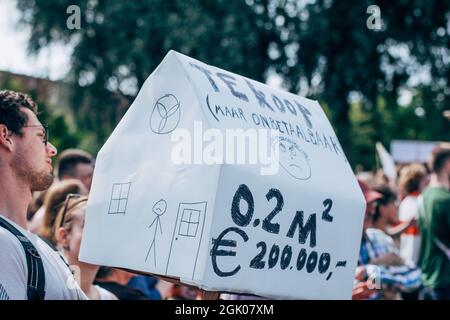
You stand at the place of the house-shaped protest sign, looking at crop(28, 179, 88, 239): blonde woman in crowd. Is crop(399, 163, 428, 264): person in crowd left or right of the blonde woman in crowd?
right

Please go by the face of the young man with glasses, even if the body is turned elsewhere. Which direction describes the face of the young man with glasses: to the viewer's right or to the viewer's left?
to the viewer's right

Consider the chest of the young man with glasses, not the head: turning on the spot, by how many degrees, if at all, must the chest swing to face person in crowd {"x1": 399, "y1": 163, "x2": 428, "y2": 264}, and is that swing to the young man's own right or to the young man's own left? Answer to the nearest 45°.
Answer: approximately 45° to the young man's own left

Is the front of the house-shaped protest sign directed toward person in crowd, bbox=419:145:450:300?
no

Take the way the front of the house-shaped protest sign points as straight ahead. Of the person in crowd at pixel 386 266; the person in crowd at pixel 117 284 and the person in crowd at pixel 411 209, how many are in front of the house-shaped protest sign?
0

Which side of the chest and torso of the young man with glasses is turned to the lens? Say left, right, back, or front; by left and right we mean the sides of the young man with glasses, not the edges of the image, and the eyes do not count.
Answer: right

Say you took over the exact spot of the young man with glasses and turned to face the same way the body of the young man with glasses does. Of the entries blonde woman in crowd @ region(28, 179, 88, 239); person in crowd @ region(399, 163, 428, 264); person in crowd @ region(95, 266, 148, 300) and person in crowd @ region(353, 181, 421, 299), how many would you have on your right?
0

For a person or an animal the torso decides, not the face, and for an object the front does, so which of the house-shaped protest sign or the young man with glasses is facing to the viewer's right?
the young man with glasses

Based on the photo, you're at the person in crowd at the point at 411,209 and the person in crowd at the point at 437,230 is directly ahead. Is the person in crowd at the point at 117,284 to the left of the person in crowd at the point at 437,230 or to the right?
right

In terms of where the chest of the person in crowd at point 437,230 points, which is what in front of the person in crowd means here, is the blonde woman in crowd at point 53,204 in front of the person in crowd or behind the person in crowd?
behind

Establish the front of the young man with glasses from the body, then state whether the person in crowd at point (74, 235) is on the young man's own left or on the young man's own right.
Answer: on the young man's own left
